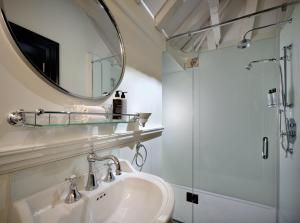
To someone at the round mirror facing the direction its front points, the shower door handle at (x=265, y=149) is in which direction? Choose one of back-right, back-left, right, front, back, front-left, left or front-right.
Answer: front-left

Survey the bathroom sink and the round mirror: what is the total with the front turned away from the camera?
0

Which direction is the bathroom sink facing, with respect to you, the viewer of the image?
facing the viewer and to the right of the viewer

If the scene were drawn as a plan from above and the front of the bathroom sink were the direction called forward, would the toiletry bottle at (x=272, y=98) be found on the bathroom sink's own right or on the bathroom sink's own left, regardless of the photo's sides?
on the bathroom sink's own left

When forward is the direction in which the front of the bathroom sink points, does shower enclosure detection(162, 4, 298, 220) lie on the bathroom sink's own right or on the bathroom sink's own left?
on the bathroom sink's own left

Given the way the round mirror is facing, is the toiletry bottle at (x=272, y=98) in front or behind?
in front
